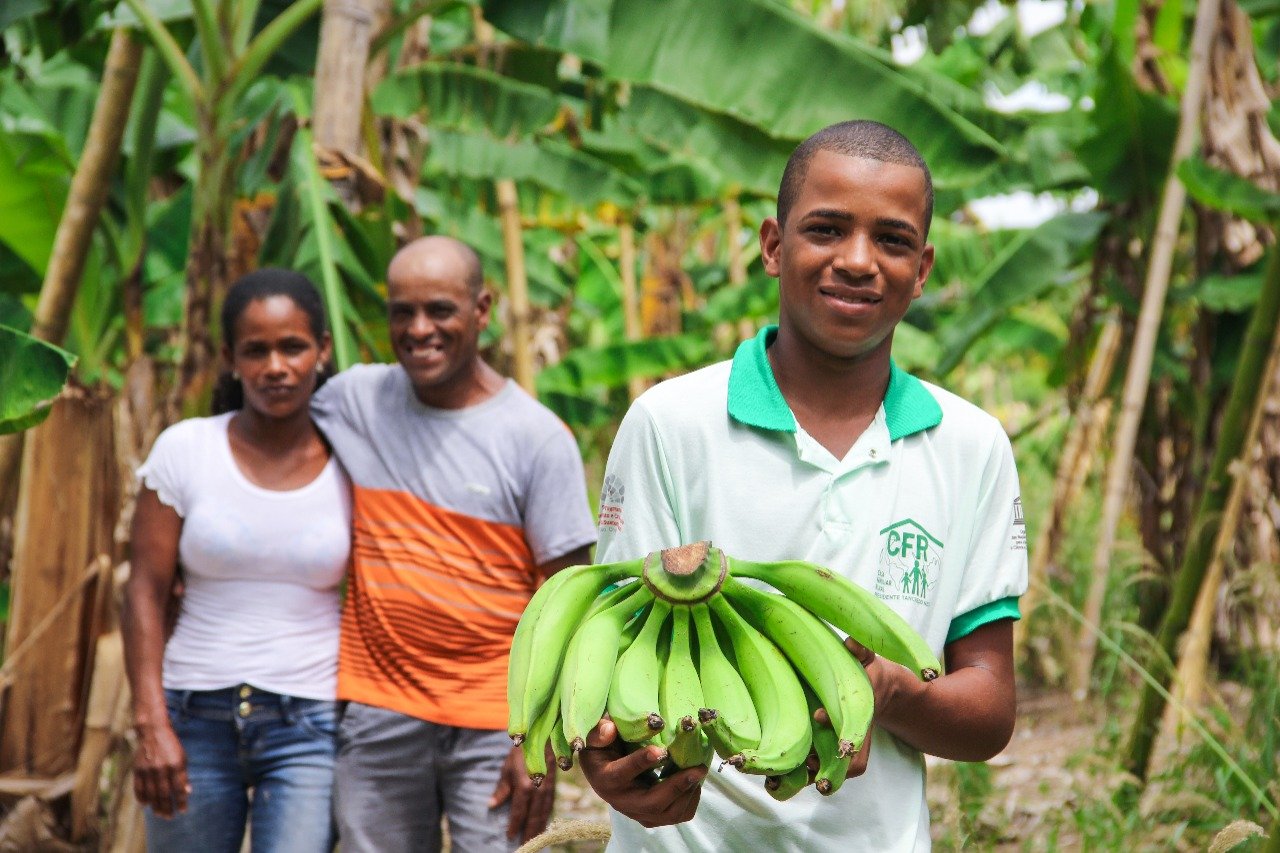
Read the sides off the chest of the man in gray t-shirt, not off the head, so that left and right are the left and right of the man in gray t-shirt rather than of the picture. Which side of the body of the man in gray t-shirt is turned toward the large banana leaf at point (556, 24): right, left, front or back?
back

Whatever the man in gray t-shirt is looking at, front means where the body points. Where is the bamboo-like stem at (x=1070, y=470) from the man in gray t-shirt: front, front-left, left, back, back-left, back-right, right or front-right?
back-left

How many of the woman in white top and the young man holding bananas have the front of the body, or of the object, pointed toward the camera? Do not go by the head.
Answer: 2
